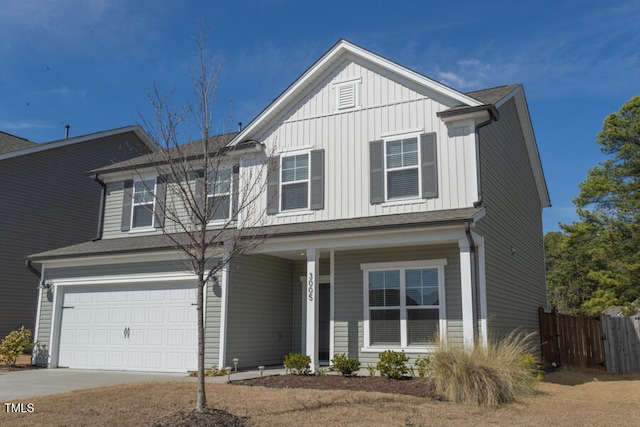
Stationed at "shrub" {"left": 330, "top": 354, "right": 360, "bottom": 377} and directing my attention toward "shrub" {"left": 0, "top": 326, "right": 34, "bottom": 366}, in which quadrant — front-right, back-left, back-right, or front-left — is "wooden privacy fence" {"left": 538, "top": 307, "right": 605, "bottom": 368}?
back-right

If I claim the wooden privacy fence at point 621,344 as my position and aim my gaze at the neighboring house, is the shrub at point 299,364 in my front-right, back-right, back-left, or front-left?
front-left

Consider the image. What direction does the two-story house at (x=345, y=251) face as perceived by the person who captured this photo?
facing the viewer and to the left of the viewer

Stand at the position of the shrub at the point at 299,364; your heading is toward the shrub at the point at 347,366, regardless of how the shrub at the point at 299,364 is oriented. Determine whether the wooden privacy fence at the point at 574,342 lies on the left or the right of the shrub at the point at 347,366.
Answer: left

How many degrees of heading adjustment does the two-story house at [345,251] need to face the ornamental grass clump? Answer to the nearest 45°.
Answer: approximately 45° to its left

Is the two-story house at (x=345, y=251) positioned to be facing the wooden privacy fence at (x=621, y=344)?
no

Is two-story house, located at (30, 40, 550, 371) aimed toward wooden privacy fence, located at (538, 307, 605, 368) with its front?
no

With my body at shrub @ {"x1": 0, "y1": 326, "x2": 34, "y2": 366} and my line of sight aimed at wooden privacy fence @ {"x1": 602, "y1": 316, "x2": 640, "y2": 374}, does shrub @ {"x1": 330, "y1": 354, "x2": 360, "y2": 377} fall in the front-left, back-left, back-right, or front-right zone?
front-right

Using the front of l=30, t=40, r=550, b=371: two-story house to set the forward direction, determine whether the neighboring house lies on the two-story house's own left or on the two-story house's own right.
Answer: on the two-story house's own right

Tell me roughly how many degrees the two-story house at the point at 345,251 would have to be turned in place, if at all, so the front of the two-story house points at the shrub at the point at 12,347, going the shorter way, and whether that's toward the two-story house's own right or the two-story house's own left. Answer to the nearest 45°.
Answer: approximately 45° to the two-story house's own right
